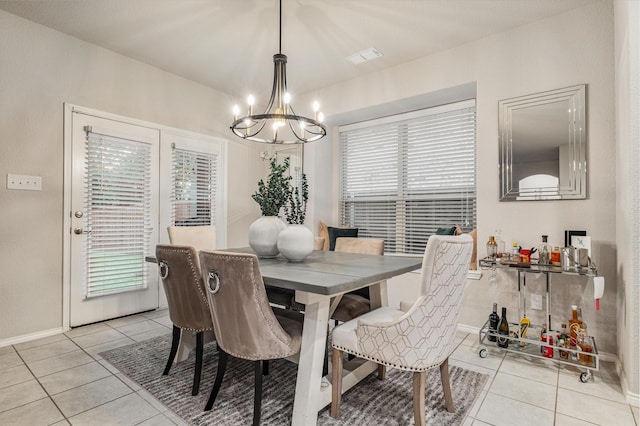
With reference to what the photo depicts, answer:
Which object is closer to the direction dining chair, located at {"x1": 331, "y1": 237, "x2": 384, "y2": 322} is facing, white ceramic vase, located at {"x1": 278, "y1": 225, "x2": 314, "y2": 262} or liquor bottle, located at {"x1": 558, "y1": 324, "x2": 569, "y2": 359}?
the white ceramic vase

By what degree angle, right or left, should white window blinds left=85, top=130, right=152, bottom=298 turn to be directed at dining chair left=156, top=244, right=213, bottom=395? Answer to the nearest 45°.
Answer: approximately 45° to its right

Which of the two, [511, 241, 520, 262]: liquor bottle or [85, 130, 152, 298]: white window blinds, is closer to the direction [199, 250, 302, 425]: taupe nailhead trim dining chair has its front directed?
the liquor bottle

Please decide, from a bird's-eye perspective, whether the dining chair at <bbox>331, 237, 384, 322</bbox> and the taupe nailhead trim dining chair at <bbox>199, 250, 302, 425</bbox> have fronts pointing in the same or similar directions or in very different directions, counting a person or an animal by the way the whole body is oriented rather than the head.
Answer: very different directions

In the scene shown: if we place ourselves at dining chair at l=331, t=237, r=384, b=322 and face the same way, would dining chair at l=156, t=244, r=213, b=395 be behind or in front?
in front

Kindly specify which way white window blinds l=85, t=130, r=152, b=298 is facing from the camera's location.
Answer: facing the viewer and to the right of the viewer

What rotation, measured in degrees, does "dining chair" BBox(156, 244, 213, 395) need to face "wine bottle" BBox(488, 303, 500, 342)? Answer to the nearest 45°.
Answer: approximately 45° to its right

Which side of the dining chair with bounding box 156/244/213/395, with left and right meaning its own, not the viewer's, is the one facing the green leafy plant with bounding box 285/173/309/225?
front

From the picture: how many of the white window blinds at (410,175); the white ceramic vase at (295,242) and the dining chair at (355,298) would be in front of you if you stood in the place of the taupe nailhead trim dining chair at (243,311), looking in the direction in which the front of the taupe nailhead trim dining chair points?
3

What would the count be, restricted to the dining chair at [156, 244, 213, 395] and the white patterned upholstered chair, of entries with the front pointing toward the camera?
0

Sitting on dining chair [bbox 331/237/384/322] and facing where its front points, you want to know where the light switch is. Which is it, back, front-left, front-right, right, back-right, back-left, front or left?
front-right
